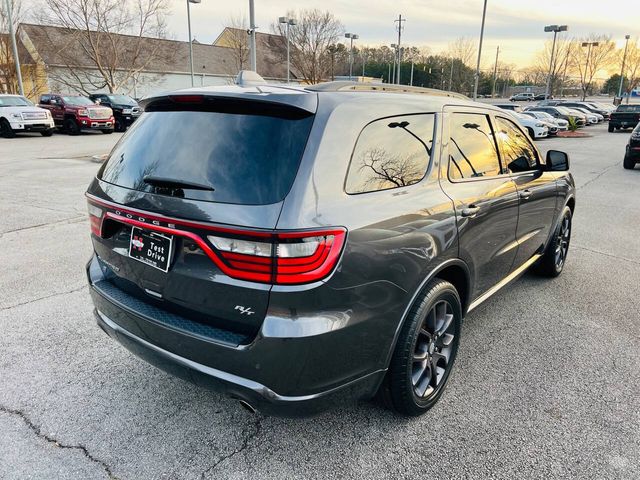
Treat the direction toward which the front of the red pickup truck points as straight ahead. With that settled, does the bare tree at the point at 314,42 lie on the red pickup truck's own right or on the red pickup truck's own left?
on the red pickup truck's own left

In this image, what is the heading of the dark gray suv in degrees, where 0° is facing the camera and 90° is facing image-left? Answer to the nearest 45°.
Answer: approximately 225°

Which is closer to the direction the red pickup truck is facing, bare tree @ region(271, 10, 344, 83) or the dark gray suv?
the dark gray suv

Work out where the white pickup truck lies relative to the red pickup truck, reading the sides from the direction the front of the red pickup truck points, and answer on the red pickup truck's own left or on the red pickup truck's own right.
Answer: on the red pickup truck's own right

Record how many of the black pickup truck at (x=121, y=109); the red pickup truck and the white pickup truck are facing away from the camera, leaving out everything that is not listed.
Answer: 0

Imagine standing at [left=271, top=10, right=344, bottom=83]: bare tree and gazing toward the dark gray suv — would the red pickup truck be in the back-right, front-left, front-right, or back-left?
front-right

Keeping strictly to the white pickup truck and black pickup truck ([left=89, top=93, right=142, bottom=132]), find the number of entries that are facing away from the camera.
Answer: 0

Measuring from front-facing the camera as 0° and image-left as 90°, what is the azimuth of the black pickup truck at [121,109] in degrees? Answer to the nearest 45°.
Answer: approximately 315°

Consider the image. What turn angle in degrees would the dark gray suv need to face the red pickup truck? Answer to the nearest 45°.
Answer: approximately 90° to its left

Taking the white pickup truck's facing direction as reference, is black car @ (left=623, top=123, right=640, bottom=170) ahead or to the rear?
ahead

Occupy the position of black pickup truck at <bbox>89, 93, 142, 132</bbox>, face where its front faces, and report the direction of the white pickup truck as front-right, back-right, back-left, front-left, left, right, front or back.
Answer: right

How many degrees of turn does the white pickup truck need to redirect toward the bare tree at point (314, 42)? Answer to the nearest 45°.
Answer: approximately 90° to its left

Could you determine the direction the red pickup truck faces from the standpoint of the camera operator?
facing the viewer and to the right of the viewer
